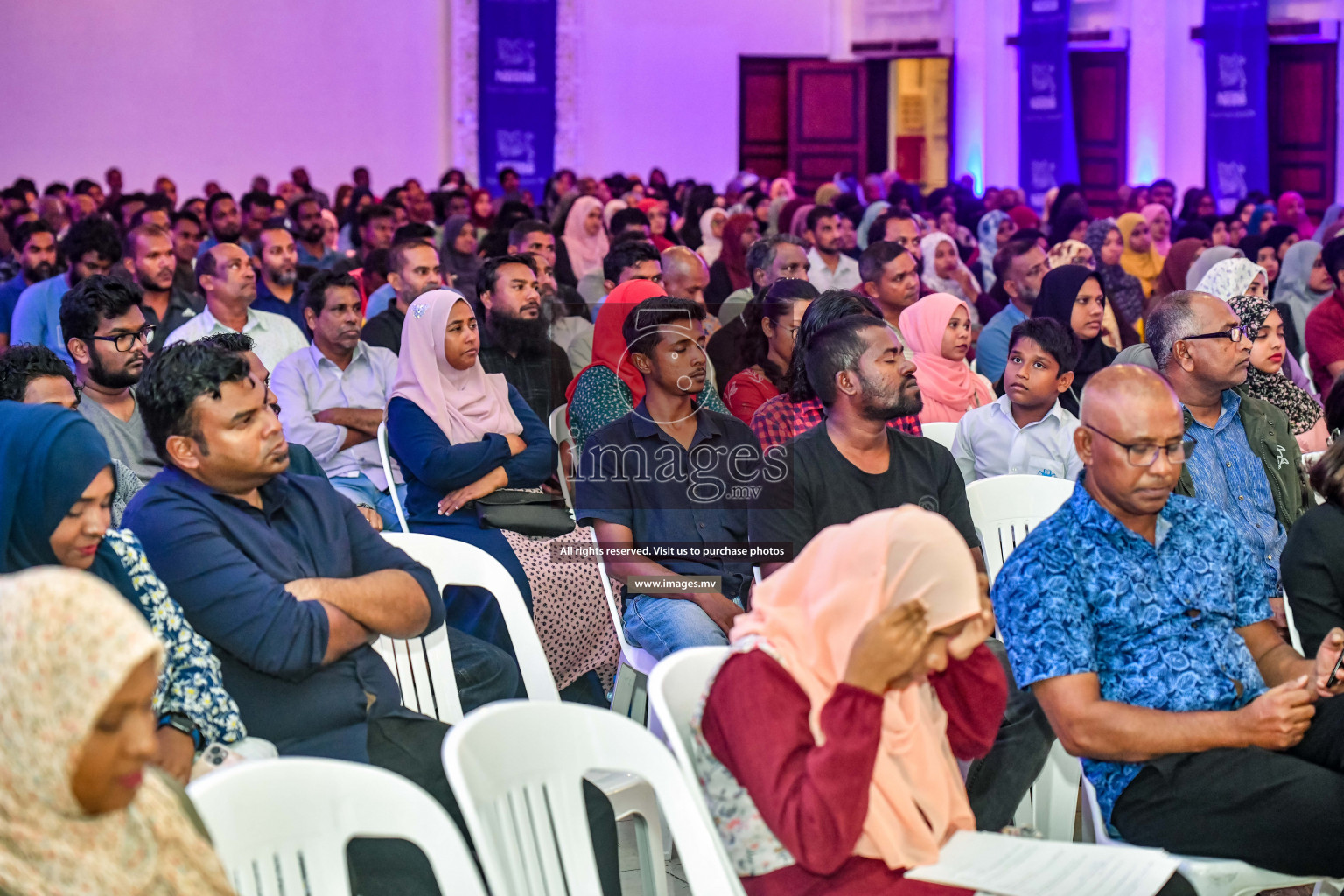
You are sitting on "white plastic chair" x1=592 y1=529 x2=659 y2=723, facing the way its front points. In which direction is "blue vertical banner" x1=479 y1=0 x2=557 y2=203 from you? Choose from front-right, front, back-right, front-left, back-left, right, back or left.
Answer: back-left

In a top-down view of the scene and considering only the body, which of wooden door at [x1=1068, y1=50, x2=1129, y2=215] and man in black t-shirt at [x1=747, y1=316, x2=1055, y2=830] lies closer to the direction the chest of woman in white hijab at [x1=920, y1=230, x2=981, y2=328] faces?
the man in black t-shirt

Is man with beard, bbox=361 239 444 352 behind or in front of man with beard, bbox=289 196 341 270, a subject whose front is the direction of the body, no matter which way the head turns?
in front

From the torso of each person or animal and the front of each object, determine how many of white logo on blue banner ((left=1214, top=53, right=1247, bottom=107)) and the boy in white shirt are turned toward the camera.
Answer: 2

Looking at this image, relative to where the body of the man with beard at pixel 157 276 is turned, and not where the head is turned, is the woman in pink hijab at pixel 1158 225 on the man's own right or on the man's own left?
on the man's own left

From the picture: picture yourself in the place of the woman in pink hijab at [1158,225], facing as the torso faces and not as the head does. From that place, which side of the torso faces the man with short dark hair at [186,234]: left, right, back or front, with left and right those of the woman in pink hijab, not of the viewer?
right

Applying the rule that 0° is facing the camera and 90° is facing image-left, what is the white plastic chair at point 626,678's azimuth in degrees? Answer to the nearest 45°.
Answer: approximately 315°
